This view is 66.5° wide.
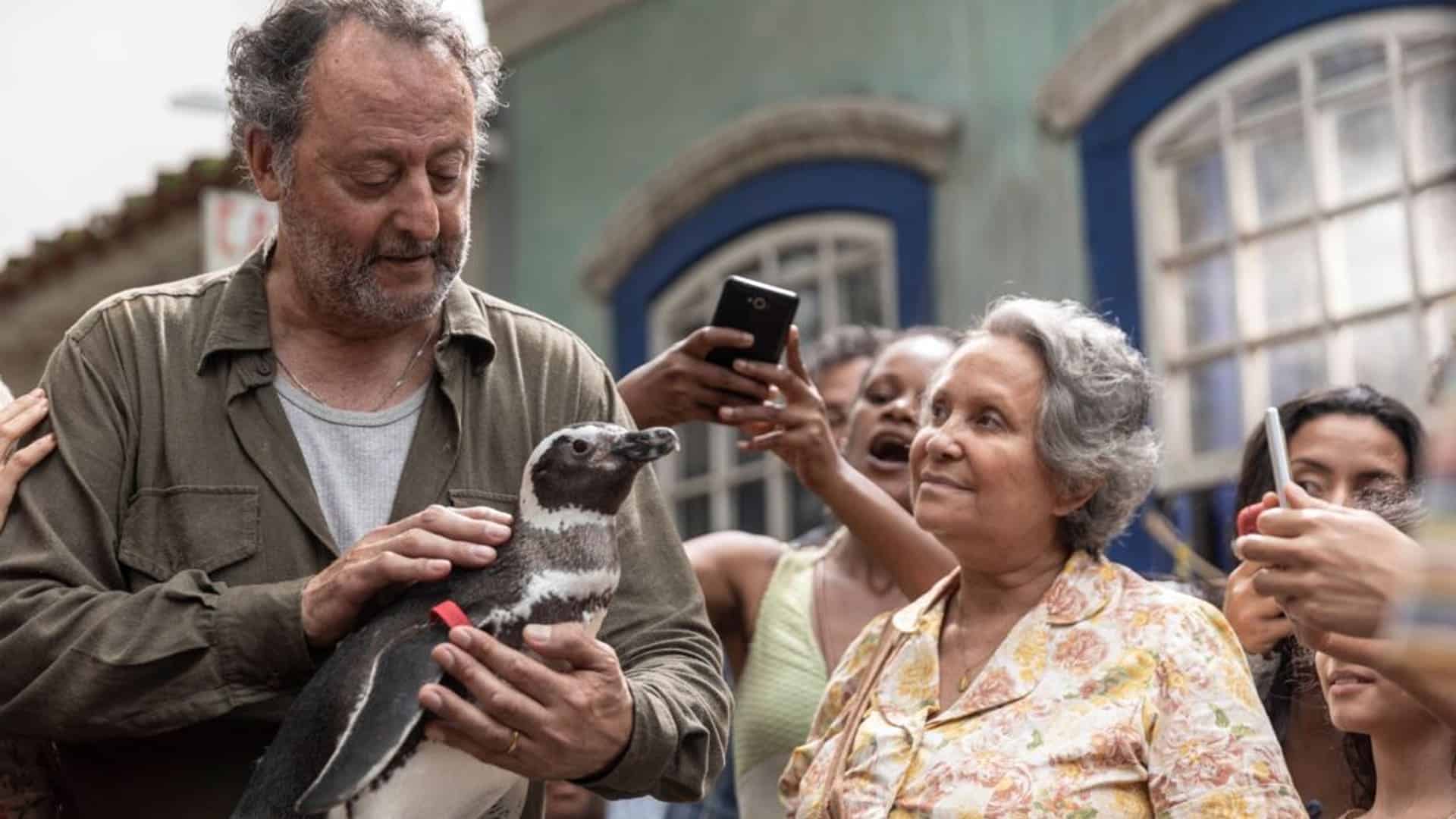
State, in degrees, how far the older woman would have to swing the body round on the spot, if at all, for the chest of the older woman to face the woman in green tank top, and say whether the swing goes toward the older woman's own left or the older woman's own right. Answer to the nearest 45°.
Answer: approximately 90° to the older woman's own right

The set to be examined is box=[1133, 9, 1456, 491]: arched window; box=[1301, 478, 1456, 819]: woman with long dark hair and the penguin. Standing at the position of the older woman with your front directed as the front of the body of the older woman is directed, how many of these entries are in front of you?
1

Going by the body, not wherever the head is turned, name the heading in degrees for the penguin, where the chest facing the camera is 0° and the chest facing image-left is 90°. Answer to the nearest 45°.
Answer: approximately 270°

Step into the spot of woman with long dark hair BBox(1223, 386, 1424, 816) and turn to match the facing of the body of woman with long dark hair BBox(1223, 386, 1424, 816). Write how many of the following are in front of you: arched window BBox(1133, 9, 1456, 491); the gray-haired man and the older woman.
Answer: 2

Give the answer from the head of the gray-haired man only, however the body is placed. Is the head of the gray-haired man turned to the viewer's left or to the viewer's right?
to the viewer's right

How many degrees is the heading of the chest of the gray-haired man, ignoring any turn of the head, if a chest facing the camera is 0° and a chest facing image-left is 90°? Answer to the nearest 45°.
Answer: approximately 0°
